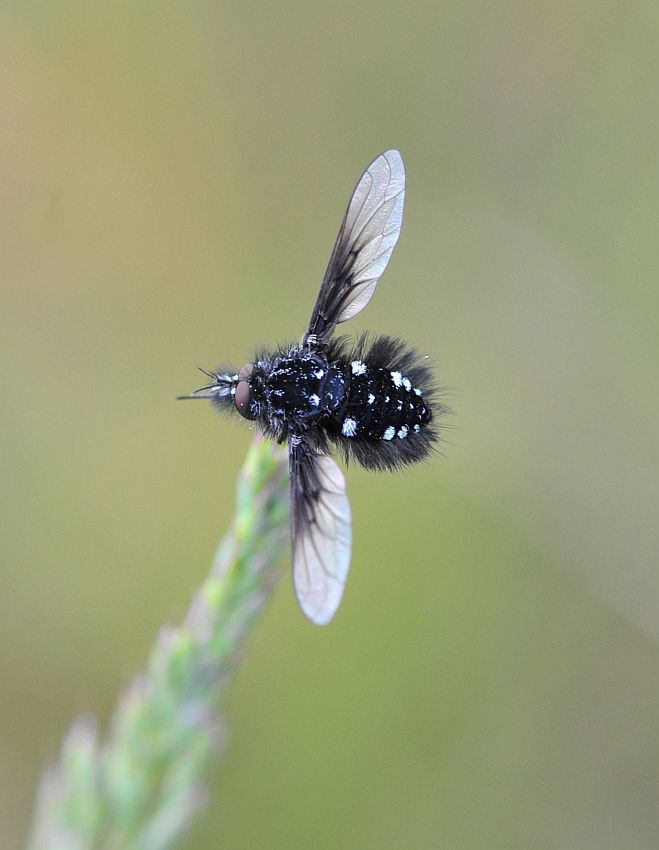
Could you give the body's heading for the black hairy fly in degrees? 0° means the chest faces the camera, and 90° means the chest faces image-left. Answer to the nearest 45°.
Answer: approximately 90°
